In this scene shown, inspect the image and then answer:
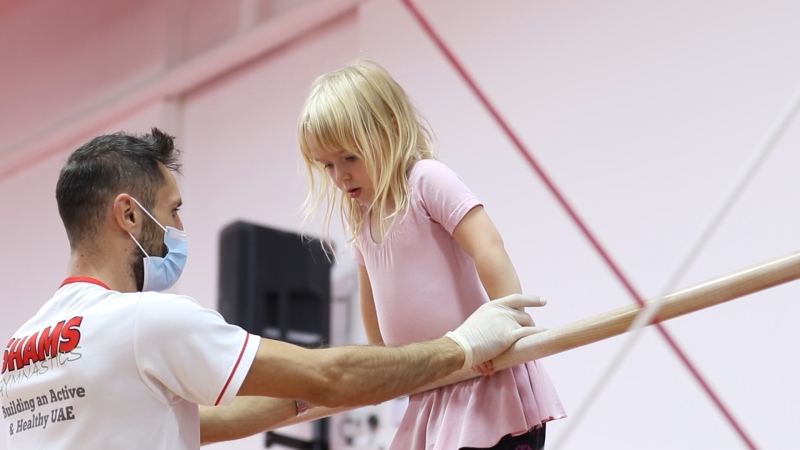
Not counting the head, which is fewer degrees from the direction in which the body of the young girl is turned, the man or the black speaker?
the man

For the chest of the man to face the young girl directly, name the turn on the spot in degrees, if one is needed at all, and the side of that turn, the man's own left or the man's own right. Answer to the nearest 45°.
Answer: approximately 45° to the man's own right

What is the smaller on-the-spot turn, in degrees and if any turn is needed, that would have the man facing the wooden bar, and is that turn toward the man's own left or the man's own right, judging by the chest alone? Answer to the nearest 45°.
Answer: approximately 45° to the man's own right

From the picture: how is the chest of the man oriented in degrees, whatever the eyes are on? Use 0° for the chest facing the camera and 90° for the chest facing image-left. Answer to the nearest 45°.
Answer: approximately 225°

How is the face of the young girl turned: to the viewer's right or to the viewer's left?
to the viewer's left

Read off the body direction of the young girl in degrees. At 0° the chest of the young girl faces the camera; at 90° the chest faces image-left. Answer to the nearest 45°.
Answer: approximately 45°
